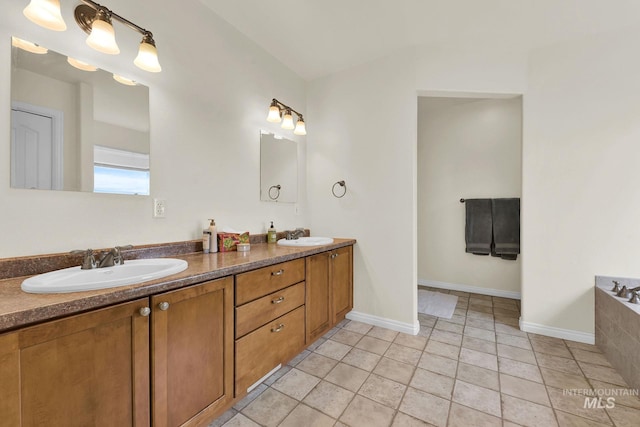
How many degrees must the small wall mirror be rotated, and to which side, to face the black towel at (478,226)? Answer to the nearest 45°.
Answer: approximately 45° to its left

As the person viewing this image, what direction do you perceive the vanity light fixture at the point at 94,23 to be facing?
facing the viewer and to the right of the viewer

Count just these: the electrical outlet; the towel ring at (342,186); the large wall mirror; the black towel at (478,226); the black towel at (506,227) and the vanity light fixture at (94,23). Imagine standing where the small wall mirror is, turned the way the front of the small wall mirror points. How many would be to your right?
3

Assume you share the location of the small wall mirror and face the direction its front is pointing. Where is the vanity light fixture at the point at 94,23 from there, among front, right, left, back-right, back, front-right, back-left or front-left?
right

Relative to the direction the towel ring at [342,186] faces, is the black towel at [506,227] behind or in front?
behind

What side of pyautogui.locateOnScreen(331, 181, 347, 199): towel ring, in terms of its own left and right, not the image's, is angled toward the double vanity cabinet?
front

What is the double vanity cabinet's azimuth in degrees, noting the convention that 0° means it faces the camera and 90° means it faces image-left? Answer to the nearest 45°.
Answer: approximately 315°

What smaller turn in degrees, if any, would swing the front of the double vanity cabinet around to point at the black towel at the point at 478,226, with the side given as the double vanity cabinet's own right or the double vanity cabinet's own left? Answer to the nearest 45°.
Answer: approximately 45° to the double vanity cabinet's own left

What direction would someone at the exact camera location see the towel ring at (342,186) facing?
facing the viewer and to the left of the viewer

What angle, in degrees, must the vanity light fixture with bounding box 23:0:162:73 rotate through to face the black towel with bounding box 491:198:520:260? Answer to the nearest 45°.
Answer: approximately 45° to its left
